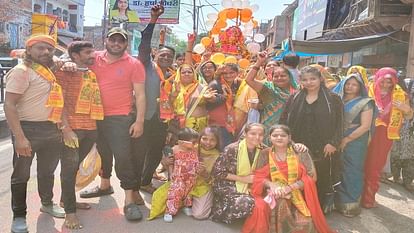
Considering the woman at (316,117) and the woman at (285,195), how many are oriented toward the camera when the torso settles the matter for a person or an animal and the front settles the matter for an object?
2

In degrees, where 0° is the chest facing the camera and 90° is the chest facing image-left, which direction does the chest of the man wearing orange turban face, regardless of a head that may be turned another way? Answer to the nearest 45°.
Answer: approximately 315°

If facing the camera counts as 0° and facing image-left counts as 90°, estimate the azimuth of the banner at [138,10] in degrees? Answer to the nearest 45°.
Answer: approximately 0°

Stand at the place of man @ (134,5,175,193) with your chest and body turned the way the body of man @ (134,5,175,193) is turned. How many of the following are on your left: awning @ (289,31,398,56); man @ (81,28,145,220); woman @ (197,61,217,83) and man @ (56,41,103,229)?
2
